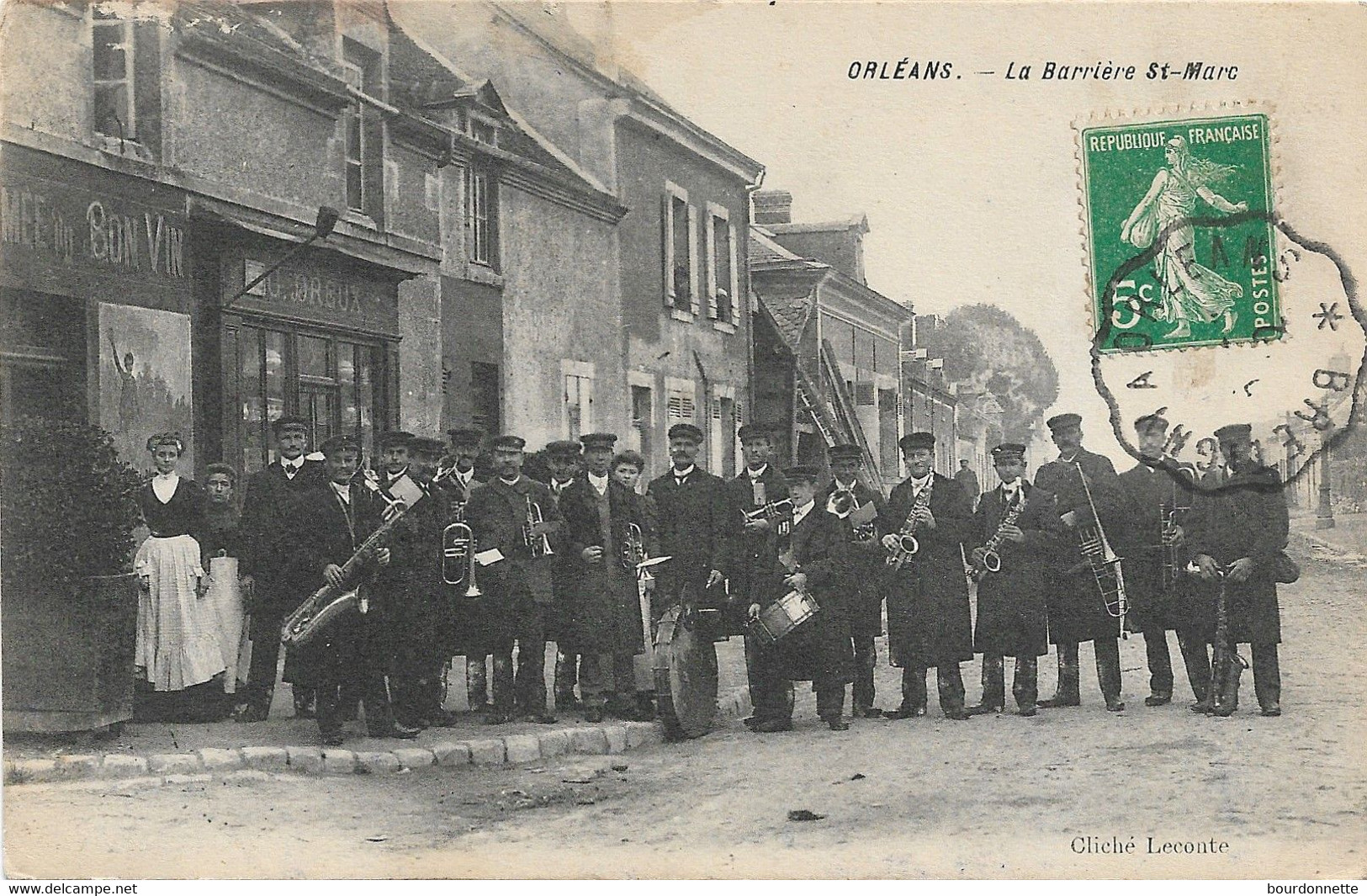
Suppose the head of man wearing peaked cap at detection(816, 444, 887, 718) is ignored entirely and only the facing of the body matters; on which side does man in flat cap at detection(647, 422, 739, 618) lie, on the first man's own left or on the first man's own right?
on the first man's own right

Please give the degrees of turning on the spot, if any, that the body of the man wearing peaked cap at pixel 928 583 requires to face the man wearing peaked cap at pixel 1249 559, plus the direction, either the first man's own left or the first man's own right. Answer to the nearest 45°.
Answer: approximately 90° to the first man's own left

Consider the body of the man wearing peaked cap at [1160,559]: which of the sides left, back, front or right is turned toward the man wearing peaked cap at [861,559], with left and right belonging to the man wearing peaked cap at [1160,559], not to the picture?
right

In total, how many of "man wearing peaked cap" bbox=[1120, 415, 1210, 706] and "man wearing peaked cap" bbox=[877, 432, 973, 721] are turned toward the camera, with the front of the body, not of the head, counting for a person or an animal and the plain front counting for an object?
2

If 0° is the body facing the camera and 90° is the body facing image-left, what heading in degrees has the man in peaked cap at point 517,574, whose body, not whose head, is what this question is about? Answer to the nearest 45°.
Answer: approximately 0°

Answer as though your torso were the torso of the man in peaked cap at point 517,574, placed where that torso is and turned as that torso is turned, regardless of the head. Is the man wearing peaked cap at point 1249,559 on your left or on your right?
on your left

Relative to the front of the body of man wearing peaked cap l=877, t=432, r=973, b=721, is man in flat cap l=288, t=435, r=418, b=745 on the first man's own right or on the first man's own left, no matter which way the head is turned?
on the first man's own right

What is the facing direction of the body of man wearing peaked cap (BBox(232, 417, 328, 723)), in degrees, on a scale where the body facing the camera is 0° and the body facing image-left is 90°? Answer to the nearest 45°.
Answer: approximately 0°

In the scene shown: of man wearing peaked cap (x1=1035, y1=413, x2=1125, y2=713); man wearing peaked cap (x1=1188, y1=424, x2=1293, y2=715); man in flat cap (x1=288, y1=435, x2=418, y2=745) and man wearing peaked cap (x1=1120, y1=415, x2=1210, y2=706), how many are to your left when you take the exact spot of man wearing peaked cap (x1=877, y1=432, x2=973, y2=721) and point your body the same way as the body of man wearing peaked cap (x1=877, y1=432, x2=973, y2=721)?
3
